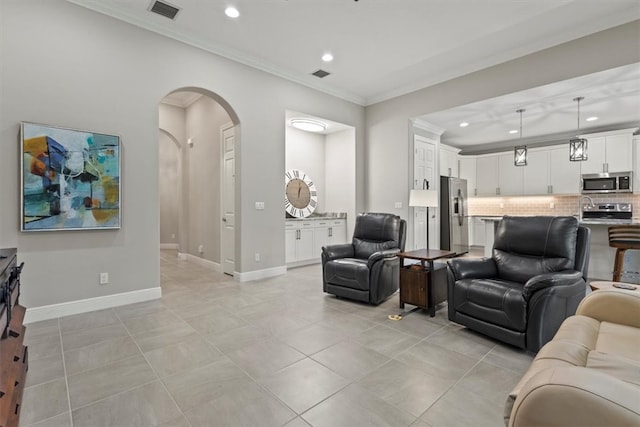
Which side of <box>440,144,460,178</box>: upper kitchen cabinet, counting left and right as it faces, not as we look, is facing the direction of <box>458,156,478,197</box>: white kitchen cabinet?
left

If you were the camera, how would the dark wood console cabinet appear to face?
facing to the right of the viewer

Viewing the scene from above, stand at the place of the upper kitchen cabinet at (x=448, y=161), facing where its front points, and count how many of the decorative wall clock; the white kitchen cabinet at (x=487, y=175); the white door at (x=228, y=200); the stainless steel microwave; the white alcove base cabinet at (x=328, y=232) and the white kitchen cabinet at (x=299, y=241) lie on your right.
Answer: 4

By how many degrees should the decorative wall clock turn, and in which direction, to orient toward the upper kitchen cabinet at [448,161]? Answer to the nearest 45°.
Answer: approximately 45° to its left

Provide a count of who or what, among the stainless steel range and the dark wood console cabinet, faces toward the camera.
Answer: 1

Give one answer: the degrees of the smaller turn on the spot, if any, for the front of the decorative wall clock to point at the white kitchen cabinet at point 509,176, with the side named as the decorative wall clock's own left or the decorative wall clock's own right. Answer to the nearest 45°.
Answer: approximately 45° to the decorative wall clock's own left

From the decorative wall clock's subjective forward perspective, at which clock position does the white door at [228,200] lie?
The white door is roughly at 3 o'clock from the decorative wall clock.

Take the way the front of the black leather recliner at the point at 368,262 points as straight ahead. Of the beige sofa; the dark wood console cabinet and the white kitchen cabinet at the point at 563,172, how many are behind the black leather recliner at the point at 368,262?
1

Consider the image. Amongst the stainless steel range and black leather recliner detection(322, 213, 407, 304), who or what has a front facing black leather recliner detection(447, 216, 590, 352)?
the stainless steel range

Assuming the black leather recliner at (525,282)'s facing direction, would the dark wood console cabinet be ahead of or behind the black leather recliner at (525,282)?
ahead

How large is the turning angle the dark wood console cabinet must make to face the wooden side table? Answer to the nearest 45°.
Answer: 0° — it already faces it
